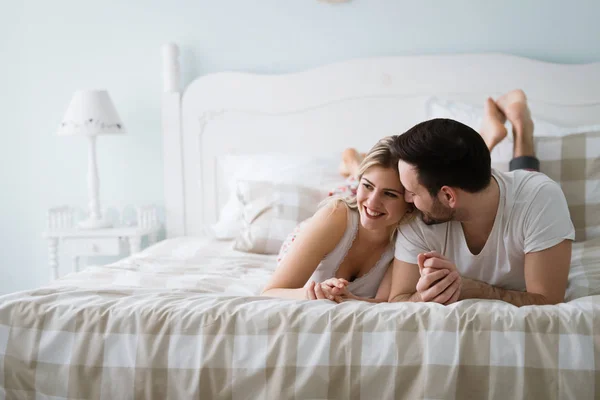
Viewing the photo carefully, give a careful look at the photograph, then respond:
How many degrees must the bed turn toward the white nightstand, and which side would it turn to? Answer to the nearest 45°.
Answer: approximately 135° to its right

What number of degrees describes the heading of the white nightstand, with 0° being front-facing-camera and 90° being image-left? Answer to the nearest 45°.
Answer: approximately 0°

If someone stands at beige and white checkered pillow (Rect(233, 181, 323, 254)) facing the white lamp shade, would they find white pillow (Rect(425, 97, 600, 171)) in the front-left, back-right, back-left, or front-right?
back-right

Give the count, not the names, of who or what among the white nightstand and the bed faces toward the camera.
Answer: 2

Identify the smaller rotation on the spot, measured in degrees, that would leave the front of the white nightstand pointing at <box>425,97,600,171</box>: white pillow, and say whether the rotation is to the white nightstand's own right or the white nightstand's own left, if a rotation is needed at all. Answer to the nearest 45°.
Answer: approximately 45° to the white nightstand's own left

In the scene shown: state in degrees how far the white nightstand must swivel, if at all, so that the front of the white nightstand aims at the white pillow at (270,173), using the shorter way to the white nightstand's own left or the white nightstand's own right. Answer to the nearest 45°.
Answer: approximately 45° to the white nightstand's own left
